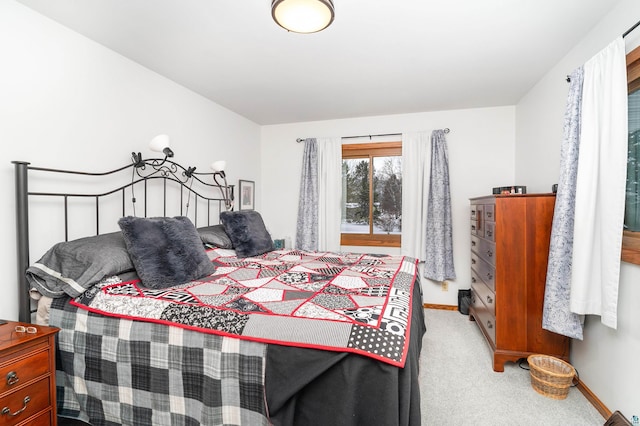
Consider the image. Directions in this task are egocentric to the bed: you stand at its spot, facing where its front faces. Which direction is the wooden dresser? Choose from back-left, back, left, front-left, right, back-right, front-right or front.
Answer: front-left

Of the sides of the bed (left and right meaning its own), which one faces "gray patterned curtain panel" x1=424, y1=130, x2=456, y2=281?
left

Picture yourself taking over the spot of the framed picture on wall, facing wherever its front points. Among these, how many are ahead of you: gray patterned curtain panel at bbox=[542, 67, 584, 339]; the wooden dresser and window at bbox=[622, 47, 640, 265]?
3

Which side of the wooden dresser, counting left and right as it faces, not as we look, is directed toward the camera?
left

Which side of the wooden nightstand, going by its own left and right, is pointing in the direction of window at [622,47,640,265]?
front

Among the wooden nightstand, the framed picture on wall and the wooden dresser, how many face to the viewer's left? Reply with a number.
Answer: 1

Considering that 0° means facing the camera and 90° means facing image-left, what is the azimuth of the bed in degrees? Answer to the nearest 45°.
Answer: approximately 315°

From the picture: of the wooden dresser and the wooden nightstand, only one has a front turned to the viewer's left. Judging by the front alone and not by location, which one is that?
the wooden dresser

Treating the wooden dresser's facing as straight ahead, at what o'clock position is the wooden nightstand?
The wooden nightstand is roughly at 10 o'clock from the wooden dresser.

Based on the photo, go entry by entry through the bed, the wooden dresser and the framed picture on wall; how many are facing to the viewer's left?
1

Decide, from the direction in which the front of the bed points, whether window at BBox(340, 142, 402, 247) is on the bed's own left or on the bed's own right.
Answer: on the bed's own left

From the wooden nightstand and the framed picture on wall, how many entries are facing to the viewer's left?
0

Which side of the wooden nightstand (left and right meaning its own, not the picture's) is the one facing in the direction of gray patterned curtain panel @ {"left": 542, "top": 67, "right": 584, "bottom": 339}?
front

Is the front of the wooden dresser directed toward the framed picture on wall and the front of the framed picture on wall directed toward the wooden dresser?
yes

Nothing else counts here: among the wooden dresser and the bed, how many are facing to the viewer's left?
1

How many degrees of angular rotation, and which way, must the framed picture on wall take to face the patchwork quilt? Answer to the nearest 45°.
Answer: approximately 45° to its right
